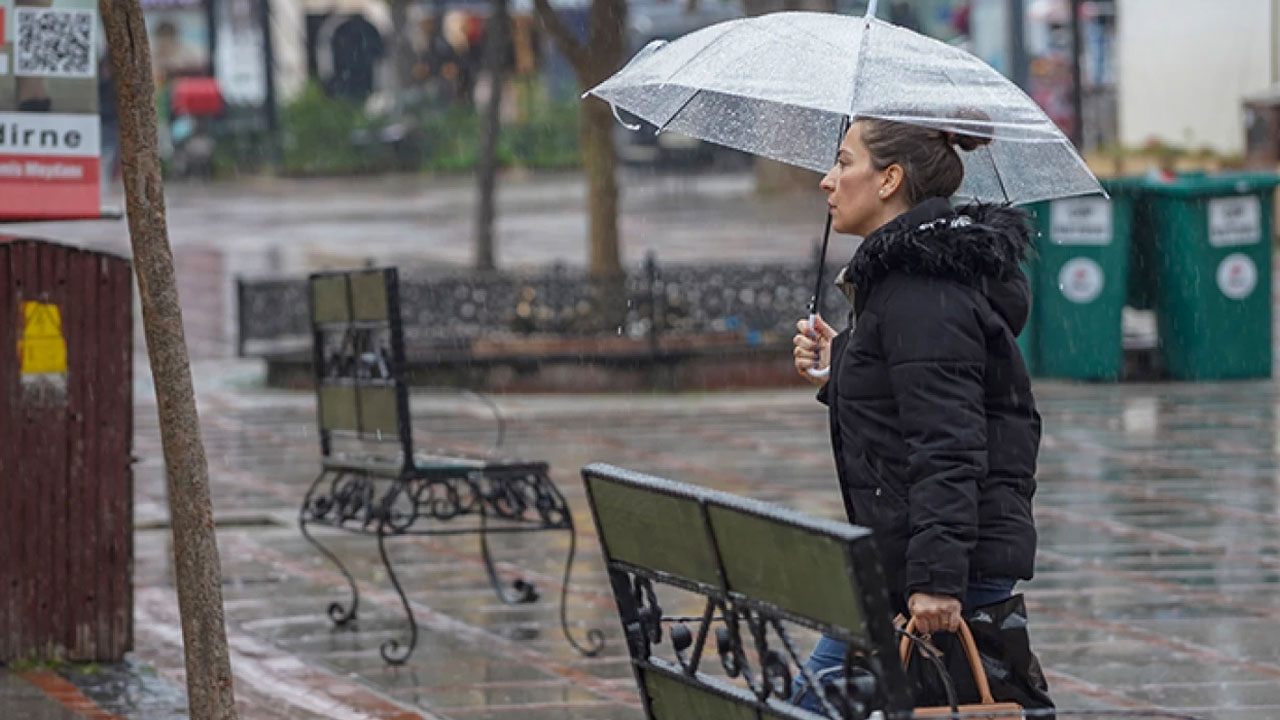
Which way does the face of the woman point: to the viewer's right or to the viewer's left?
to the viewer's left

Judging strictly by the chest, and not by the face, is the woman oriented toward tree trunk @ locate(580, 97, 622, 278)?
no

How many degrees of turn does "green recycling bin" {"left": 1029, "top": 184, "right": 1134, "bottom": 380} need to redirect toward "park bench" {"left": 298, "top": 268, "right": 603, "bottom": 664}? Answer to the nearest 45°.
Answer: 0° — it already faces it

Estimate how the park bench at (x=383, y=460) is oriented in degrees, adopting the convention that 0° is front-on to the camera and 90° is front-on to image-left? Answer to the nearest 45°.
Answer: approximately 225°

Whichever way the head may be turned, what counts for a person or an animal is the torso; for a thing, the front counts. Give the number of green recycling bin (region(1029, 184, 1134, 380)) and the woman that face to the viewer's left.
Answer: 1

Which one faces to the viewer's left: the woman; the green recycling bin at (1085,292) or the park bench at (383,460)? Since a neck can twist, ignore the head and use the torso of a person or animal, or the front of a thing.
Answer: the woman

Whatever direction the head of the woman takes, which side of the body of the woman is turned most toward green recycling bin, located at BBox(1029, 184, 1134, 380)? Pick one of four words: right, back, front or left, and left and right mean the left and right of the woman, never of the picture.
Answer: right

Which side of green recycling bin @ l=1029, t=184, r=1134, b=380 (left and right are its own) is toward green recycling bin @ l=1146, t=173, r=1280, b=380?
left

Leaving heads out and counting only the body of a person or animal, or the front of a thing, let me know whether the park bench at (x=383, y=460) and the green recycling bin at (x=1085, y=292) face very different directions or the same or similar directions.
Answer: very different directions

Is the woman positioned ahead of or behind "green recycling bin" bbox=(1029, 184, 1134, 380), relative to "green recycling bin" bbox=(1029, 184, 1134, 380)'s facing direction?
ahead

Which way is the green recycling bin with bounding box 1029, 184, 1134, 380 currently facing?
toward the camera

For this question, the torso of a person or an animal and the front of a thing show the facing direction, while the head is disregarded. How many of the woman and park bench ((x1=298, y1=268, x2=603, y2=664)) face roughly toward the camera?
0

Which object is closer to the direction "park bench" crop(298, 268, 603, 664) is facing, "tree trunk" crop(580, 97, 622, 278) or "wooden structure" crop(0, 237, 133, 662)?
the tree trunk

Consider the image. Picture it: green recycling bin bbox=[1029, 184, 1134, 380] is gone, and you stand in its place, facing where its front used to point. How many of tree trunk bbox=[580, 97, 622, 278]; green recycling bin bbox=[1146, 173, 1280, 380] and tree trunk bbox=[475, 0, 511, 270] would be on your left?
1

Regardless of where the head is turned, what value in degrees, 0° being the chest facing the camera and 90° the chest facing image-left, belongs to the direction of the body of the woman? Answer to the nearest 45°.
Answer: approximately 90°

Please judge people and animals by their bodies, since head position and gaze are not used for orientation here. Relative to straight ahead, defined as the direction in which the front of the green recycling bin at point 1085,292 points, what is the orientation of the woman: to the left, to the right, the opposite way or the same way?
to the right

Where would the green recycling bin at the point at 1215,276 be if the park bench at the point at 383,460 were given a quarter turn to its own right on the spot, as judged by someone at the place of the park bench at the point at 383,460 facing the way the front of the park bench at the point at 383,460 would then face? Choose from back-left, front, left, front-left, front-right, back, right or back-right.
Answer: left
